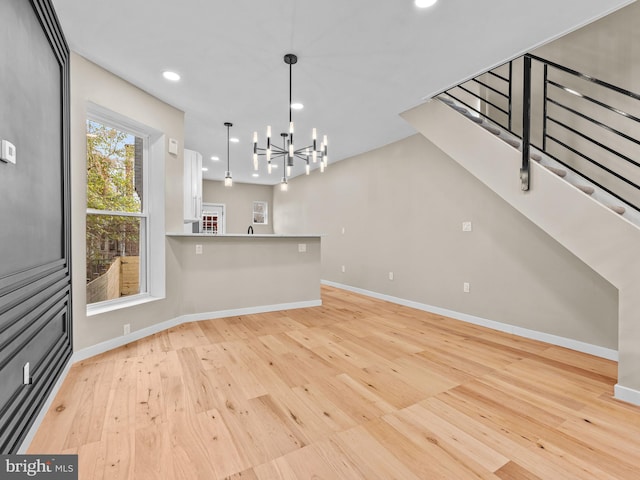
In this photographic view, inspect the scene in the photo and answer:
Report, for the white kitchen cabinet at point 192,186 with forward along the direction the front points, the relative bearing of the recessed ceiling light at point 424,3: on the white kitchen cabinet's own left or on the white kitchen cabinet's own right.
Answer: on the white kitchen cabinet's own right

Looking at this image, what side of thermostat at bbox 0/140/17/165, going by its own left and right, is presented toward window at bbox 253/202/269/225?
left

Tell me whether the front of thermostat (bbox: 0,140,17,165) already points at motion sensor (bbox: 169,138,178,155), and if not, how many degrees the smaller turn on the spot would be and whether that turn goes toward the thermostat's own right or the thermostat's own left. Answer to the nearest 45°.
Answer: approximately 90° to the thermostat's own left

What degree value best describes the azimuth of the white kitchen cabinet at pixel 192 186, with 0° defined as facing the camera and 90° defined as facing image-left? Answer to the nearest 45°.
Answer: approximately 270°

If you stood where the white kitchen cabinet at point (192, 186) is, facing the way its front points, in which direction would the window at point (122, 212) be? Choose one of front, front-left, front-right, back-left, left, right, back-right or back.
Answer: back-right

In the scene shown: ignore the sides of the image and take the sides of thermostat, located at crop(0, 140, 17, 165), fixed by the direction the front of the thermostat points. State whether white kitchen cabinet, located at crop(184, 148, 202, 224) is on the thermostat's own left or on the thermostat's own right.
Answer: on the thermostat's own left

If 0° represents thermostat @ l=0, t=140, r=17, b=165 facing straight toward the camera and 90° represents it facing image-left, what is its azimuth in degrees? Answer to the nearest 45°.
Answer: approximately 315°

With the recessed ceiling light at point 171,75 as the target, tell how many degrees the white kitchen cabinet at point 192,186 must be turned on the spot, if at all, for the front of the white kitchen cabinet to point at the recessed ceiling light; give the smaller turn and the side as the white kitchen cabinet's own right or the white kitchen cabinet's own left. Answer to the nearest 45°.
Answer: approximately 90° to the white kitchen cabinet's own right

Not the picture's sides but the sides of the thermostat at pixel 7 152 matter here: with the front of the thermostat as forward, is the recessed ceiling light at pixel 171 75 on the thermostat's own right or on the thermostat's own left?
on the thermostat's own left

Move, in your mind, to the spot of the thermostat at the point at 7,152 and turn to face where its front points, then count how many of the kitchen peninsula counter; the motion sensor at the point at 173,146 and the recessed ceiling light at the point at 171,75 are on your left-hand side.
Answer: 3
